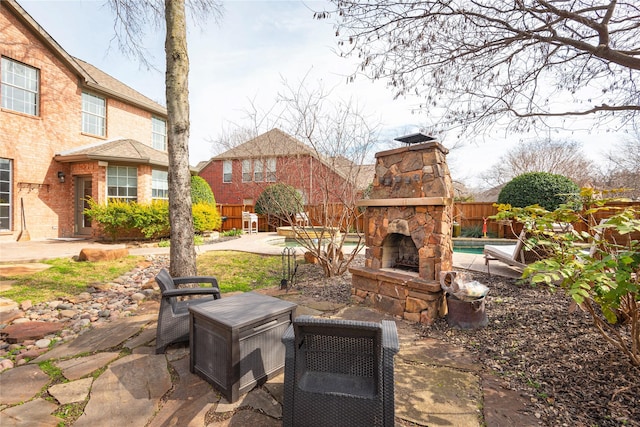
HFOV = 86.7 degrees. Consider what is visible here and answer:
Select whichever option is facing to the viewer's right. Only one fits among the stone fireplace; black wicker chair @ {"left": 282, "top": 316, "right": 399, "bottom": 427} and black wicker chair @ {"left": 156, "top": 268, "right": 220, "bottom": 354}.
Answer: black wicker chair @ {"left": 156, "top": 268, "right": 220, "bottom": 354}

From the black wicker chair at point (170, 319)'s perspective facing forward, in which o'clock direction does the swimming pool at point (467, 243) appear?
The swimming pool is roughly at 11 o'clock from the black wicker chair.

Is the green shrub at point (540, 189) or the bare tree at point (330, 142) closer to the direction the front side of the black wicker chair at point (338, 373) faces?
the bare tree

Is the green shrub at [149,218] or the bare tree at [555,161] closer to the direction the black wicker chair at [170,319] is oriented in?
the bare tree

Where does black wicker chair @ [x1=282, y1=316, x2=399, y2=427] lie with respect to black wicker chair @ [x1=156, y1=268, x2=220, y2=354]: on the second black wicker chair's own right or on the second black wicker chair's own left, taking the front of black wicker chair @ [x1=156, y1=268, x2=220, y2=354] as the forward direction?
on the second black wicker chair's own right

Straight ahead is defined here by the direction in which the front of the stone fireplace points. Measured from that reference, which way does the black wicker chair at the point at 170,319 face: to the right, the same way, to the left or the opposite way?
the opposite way

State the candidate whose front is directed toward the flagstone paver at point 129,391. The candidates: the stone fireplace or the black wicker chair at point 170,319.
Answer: the stone fireplace

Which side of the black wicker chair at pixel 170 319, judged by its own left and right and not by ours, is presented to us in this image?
right

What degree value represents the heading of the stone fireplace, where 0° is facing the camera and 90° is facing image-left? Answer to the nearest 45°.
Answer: approximately 45°

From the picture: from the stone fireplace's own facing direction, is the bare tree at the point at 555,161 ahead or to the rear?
to the rear

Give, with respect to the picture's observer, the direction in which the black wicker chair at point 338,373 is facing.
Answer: facing away from the viewer
